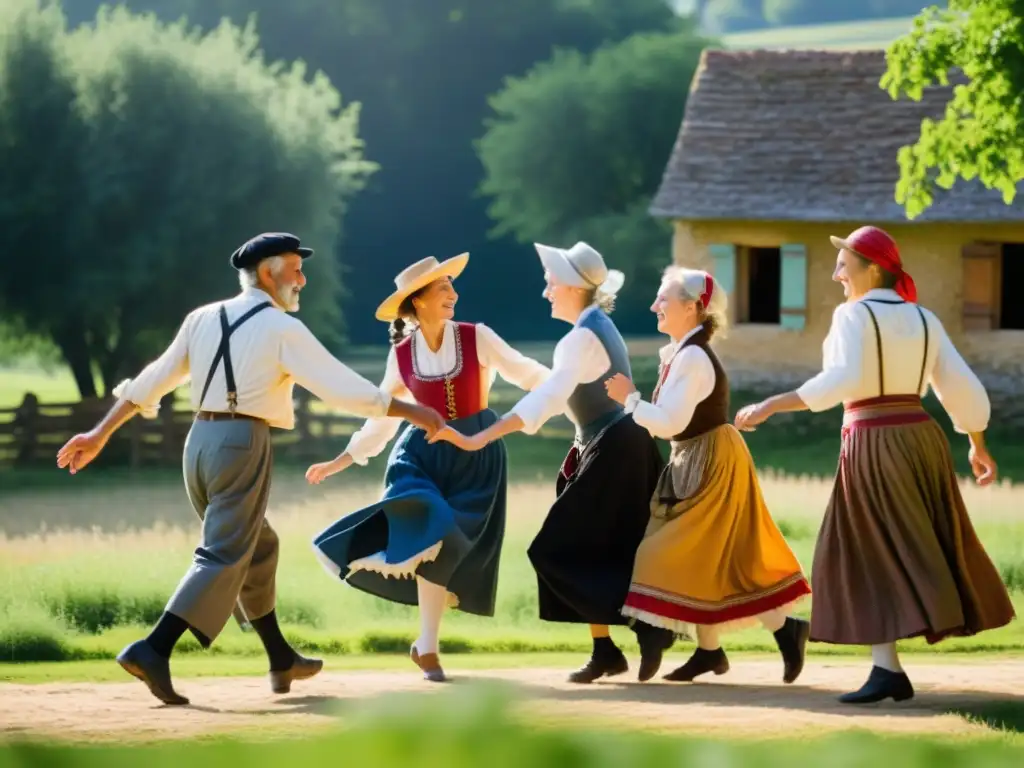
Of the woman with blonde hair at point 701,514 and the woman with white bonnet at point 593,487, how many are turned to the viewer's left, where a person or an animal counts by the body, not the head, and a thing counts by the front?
2

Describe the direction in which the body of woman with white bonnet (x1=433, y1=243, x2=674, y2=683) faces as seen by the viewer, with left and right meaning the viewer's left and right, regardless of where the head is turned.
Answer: facing to the left of the viewer

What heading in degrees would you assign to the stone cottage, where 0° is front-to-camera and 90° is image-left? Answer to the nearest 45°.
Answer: approximately 0°

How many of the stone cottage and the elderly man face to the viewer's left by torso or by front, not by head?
0

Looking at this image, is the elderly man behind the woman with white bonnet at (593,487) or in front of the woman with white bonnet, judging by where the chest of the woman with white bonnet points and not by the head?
in front

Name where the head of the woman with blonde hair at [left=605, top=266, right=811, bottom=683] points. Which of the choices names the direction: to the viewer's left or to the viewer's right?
to the viewer's left

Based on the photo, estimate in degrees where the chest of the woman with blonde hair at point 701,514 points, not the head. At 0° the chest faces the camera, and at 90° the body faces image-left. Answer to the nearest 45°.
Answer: approximately 90°

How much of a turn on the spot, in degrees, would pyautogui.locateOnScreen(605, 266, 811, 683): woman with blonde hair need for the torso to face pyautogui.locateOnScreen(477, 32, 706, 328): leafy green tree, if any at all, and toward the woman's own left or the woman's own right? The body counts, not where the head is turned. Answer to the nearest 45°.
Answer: approximately 90° to the woman's own right

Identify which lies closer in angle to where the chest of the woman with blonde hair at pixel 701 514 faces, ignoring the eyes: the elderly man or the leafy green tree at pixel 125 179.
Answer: the elderly man

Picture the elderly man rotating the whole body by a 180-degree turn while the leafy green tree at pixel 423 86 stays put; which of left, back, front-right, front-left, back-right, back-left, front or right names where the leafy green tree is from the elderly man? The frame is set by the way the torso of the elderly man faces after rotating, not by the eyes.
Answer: back-right

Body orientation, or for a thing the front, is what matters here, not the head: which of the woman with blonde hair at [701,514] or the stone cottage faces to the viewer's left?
the woman with blonde hair

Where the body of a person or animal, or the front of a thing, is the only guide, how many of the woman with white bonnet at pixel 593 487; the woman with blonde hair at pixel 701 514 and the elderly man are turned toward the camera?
0

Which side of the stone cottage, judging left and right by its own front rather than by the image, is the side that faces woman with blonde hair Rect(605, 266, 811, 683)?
front

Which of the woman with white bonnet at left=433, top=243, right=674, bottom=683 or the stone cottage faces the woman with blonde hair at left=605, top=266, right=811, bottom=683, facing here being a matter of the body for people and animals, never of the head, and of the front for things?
the stone cottage

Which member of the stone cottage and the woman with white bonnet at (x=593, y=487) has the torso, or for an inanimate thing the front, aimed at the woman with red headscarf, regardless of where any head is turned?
the stone cottage

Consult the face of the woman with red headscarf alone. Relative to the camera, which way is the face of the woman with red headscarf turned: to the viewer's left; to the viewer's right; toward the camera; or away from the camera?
to the viewer's left

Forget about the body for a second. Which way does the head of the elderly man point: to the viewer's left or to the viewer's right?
to the viewer's right
